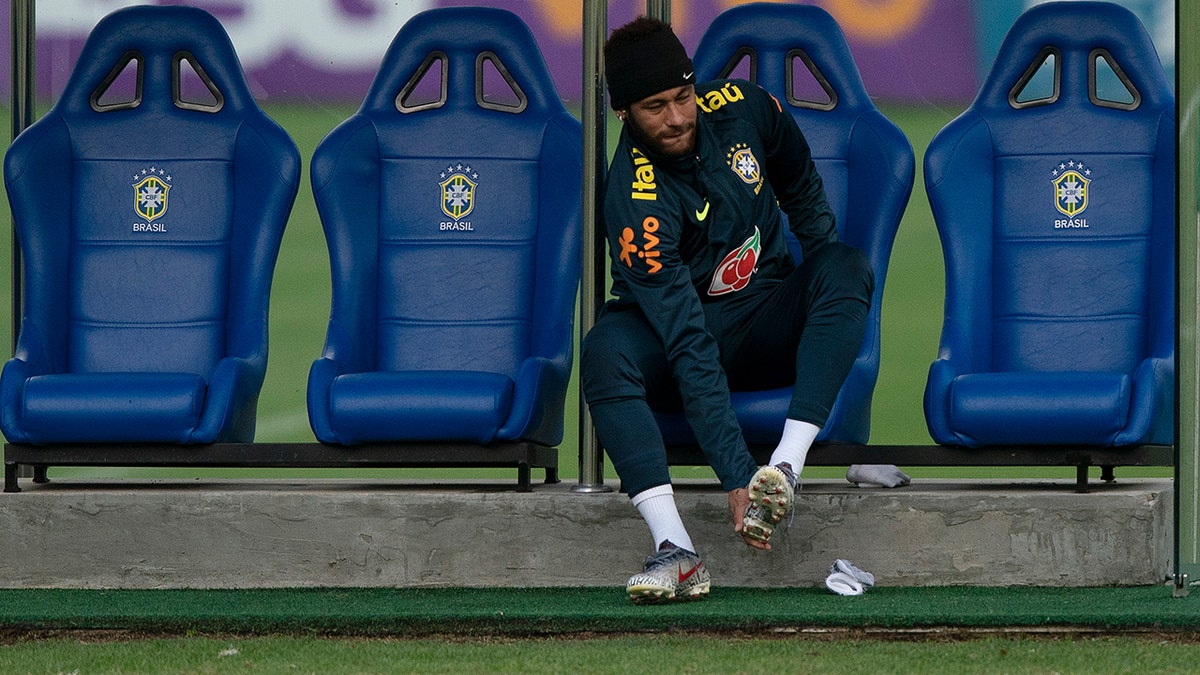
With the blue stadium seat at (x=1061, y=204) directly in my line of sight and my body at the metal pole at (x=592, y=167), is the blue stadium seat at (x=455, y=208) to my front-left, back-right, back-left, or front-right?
back-left

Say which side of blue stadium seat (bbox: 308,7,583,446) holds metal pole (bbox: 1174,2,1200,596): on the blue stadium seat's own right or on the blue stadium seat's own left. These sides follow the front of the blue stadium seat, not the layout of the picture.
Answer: on the blue stadium seat's own left

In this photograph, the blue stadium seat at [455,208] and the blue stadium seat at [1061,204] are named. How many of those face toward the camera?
2

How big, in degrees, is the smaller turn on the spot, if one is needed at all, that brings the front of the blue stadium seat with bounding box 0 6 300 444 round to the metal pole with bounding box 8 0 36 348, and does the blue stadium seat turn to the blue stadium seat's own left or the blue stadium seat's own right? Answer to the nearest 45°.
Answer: approximately 135° to the blue stadium seat's own right

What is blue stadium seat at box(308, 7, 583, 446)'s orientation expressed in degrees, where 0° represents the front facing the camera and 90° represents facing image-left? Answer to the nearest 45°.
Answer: approximately 0°

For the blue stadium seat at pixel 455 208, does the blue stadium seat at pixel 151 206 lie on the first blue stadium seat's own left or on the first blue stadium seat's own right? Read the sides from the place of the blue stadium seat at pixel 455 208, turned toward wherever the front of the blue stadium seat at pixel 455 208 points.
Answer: on the first blue stadium seat's own right

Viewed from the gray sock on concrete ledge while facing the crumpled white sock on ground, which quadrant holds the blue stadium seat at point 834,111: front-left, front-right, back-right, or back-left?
back-right

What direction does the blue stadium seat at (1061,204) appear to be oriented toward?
toward the camera

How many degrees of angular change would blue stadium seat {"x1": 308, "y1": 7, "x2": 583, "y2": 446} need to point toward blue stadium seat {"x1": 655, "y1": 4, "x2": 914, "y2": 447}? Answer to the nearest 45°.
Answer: approximately 90° to its left

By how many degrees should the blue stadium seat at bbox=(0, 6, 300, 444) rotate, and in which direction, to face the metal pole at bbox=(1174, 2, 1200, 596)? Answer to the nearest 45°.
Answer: approximately 45° to its left

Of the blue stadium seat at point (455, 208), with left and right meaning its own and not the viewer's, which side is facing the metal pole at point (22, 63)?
right
